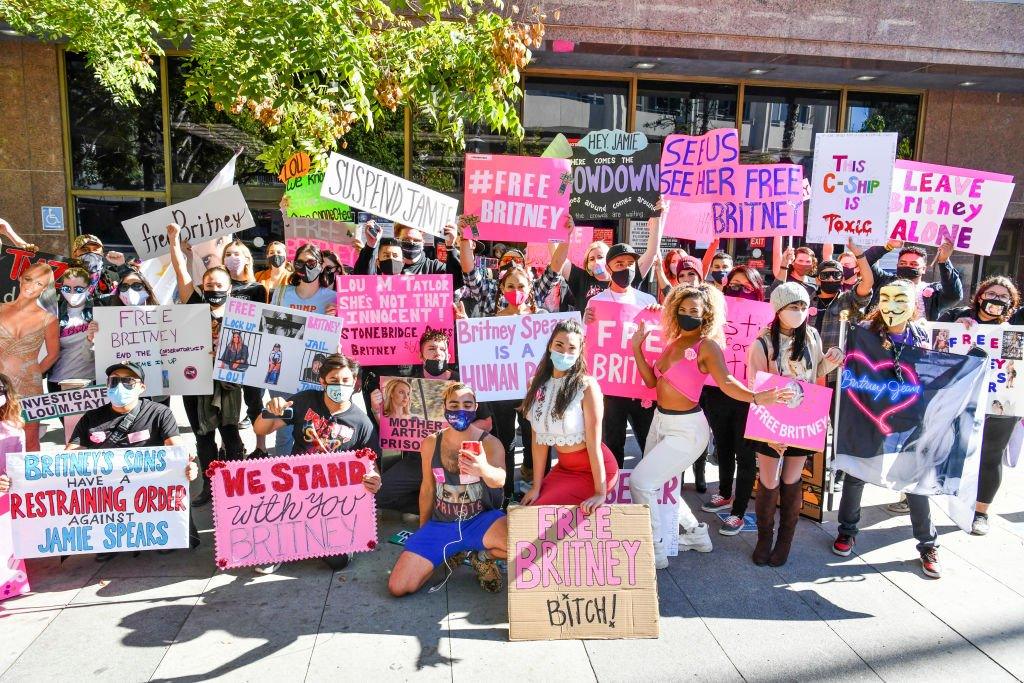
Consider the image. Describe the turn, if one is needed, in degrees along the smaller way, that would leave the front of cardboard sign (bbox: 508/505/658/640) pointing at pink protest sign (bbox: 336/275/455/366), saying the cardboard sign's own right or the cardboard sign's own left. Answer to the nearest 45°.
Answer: approximately 135° to the cardboard sign's own right

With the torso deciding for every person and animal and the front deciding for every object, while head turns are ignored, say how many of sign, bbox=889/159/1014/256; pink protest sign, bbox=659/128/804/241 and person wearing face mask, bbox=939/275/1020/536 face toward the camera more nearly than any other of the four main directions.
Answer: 3

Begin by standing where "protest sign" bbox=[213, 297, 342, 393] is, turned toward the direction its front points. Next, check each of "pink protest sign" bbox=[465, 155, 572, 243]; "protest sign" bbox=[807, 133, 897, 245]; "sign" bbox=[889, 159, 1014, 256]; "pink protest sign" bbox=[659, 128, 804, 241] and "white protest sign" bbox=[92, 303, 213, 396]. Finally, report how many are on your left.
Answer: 4

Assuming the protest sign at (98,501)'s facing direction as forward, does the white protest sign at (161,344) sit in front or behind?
behind
